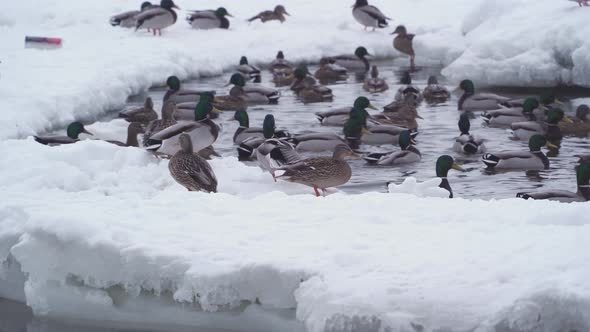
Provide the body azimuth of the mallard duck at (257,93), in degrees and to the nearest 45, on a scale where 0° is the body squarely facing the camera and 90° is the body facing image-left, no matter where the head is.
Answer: approximately 90°

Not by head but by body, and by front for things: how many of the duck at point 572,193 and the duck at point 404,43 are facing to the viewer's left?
1

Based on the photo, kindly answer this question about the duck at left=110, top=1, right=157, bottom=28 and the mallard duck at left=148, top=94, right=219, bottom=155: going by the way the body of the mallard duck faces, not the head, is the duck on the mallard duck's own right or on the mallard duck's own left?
on the mallard duck's own left

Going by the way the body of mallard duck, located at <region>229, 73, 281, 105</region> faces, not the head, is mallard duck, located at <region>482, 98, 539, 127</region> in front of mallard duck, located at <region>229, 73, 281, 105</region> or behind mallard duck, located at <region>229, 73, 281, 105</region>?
behind

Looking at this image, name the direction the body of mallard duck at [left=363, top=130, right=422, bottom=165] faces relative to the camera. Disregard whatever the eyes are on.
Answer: to the viewer's right

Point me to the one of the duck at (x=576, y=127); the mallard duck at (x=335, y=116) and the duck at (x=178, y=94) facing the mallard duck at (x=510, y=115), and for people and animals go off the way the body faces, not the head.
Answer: the mallard duck at (x=335, y=116)

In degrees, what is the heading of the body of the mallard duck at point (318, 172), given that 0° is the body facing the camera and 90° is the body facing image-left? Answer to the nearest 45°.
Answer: approximately 270°
